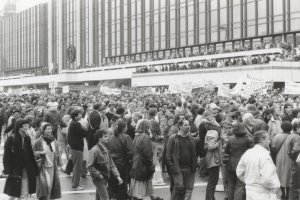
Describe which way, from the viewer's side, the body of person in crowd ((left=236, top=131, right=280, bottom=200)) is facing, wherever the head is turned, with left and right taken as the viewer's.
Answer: facing away from the viewer and to the right of the viewer

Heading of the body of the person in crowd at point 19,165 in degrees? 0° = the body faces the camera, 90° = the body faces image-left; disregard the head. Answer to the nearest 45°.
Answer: approximately 315°
